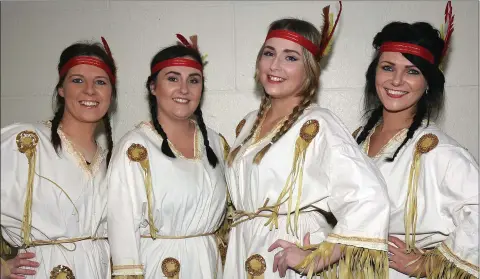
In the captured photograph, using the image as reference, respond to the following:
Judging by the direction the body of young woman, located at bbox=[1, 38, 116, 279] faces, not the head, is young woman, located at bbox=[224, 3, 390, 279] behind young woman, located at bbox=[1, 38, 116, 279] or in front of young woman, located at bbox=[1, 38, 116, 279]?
in front

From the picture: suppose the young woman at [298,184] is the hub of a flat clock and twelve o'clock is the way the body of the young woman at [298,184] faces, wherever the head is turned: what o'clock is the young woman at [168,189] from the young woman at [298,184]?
the young woman at [168,189] is roughly at 2 o'clock from the young woman at [298,184].

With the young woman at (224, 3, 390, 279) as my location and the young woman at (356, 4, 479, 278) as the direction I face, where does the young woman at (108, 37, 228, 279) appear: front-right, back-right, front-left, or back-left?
back-left

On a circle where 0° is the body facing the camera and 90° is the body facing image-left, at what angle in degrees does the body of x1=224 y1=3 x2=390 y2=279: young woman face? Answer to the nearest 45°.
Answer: approximately 45°

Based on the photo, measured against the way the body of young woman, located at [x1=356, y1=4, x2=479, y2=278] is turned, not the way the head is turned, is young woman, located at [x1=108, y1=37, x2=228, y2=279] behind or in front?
in front

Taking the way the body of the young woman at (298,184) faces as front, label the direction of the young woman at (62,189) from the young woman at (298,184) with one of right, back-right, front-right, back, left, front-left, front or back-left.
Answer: front-right
